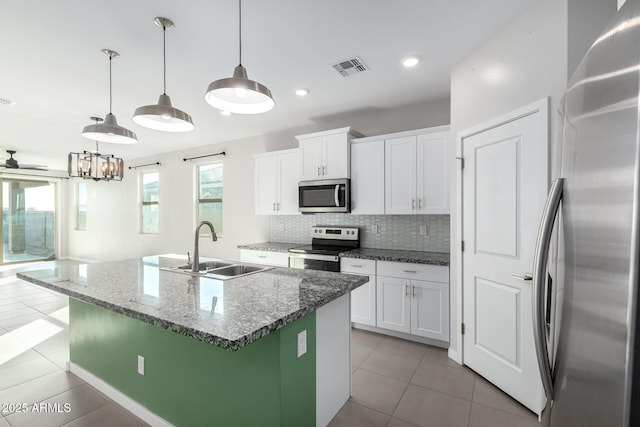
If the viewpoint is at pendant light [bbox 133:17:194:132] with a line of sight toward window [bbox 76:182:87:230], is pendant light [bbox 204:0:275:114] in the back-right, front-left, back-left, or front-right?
back-right

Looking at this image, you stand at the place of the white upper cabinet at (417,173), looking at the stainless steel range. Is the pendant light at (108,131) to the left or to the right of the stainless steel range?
left

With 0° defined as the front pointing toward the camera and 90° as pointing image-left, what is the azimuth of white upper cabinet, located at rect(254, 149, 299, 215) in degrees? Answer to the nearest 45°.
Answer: approximately 45°

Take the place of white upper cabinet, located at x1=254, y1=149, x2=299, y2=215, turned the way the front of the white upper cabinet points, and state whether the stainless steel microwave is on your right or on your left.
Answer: on your left

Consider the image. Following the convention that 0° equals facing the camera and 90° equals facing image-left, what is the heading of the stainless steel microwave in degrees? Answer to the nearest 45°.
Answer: approximately 45°

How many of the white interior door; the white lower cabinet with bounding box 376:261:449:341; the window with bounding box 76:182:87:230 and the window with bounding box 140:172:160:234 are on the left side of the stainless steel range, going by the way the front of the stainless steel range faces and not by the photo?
2

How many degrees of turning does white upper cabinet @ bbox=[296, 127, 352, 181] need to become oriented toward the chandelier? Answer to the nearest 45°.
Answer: approximately 45° to its right

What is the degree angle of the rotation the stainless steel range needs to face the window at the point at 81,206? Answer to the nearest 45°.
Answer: approximately 90° to its right
